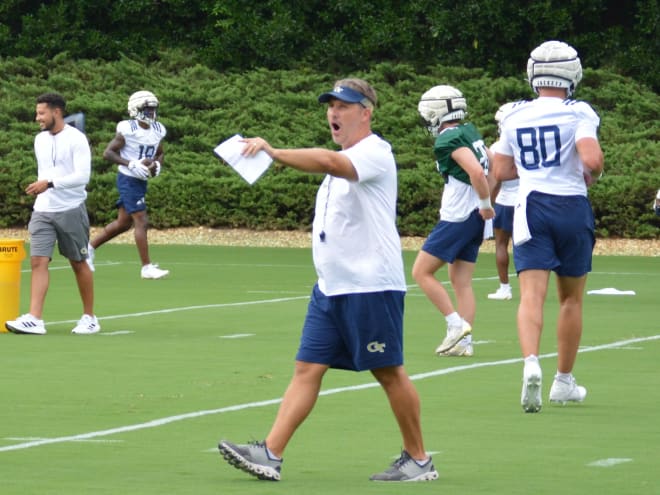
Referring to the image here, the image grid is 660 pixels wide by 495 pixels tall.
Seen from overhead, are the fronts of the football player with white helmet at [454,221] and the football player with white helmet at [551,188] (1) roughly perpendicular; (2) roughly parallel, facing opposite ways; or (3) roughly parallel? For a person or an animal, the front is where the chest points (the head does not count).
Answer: roughly perpendicular

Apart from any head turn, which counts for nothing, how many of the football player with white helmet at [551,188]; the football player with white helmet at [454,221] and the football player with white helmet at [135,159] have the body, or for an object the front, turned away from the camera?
1

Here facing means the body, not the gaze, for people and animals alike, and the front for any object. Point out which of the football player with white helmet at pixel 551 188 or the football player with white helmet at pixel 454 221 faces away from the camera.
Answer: the football player with white helmet at pixel 551 188

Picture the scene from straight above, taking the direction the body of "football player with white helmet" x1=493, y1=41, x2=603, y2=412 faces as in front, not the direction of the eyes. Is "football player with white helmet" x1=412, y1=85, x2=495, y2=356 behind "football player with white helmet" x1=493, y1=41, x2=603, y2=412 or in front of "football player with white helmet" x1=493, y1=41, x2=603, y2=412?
in front

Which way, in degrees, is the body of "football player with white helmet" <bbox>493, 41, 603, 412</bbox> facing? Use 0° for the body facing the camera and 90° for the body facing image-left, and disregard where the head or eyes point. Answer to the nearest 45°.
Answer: approximately 180°

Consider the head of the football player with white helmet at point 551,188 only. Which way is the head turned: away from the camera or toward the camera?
away from the camera
